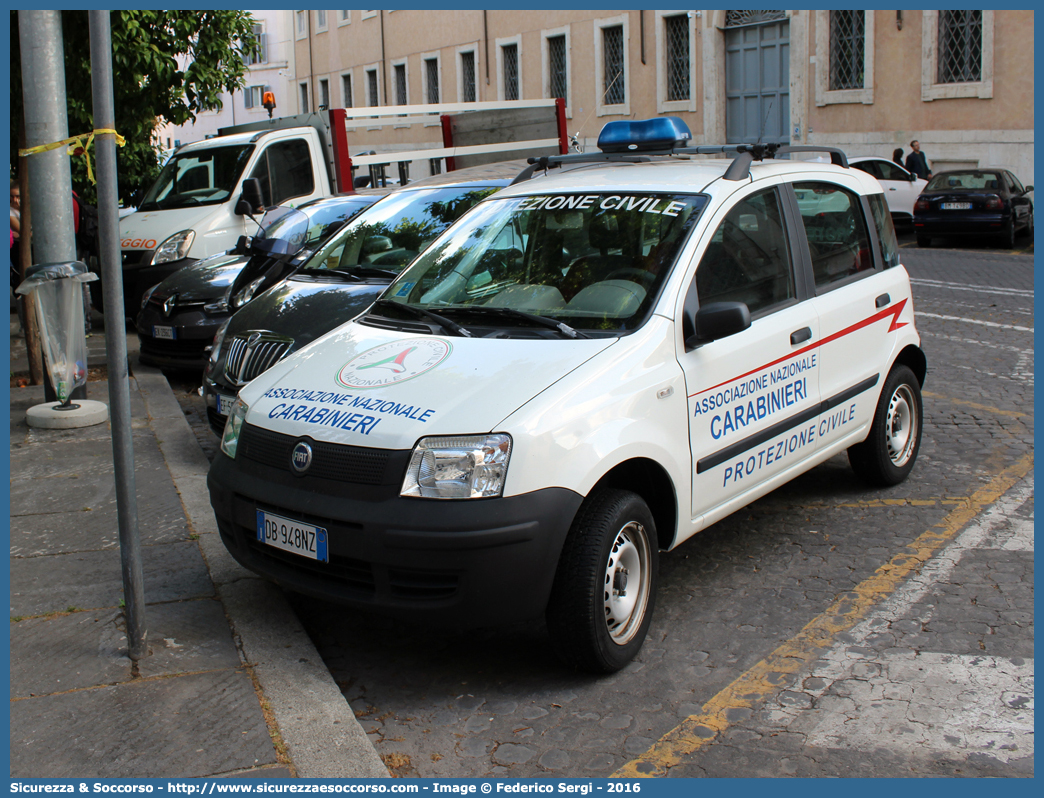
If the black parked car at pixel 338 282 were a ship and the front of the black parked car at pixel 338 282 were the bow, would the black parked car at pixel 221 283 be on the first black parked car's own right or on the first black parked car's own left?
on the first black parked car's own right

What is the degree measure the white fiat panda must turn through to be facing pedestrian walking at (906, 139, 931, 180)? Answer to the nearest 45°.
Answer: approximately 135° to its right

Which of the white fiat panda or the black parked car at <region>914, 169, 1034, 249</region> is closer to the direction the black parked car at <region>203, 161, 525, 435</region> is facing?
the white fiat panda

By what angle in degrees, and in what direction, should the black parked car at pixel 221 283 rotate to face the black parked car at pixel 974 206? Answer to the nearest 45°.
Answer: approximately 180°

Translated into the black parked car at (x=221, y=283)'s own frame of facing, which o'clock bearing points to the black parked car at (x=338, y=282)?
the black parked car at (x=338, y=282) is roughly at 10 o'clock from the black parked car at (x=221, y=283).

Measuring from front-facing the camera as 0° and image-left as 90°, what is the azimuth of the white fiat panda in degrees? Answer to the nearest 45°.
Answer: approximately 45°

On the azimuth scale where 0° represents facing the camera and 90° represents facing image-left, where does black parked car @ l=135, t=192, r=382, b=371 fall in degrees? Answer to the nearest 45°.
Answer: approximately 45°

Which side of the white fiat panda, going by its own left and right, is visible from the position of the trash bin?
right
